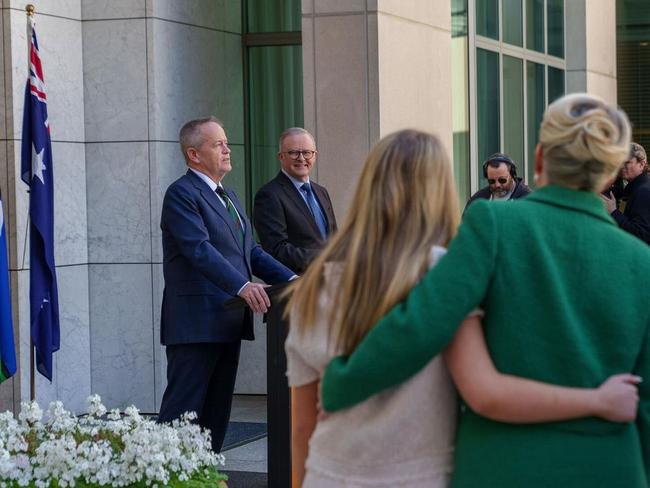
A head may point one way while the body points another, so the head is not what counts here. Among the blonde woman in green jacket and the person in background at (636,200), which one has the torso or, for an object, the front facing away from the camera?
the blonde woman in green jacket

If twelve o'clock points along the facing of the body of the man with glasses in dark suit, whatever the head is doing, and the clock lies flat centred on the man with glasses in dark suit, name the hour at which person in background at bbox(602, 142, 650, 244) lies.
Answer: The person in background is roughly at 9 o'clock from the man with glasses in dark suit.

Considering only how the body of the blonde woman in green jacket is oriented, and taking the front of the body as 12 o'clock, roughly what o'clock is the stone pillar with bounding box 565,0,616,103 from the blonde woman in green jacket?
The stone pillar is roughly at 12 o'clock from the blonde woman in green jacket.

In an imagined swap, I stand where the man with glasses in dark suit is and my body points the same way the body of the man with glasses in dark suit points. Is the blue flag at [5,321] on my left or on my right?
on my right

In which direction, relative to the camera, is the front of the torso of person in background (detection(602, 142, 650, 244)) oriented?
to the viewer's left

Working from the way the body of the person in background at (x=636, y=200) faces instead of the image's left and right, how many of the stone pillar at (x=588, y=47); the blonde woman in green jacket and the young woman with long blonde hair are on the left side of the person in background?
2

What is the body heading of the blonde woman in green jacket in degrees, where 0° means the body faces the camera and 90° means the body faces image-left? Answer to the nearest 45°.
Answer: approximately 180°

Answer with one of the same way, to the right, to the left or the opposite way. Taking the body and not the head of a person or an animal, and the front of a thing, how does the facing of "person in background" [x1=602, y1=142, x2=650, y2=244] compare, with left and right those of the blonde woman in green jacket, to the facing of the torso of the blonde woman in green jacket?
to the left

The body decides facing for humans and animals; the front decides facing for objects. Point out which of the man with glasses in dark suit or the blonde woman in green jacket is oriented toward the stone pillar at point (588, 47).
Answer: the blonde woman in green jacket

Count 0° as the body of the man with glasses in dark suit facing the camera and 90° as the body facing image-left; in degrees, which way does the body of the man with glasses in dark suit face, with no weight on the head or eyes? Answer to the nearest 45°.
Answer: approximately 315°

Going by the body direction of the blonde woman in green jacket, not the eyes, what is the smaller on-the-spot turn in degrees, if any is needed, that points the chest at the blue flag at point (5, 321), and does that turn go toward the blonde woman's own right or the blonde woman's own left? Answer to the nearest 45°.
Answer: approximately 45° to the blonde woman's own left
